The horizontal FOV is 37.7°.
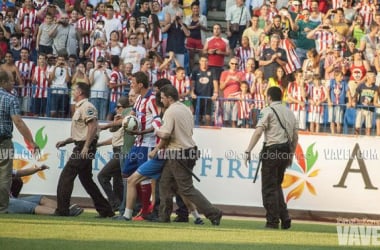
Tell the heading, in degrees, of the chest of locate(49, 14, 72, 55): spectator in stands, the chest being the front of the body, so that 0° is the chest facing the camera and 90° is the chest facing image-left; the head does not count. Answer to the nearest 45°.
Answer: approximately 0°

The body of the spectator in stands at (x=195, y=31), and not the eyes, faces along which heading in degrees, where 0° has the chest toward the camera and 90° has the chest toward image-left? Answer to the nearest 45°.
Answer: approximately 0°

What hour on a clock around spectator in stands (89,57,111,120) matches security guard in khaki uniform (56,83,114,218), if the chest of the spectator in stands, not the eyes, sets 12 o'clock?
The security guard in khaki uniform is roughly at 12 o'clock from the spectator in stands.

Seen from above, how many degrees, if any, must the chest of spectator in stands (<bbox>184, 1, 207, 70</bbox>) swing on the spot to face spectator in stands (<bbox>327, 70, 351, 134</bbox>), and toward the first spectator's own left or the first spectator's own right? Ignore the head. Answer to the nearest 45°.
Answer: approximately 45° to the first spectator's own left

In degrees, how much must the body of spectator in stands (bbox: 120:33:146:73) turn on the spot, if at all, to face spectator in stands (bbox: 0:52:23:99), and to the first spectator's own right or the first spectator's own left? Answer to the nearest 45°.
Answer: approximately 90° to the first spectator's own right

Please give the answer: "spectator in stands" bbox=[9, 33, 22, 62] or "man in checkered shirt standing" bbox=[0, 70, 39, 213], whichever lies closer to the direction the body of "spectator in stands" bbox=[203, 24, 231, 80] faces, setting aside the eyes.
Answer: the man in checkered shirt standing

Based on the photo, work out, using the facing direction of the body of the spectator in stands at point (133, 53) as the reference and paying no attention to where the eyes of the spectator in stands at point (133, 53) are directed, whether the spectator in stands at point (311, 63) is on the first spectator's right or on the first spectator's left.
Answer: on the first spectator's left
